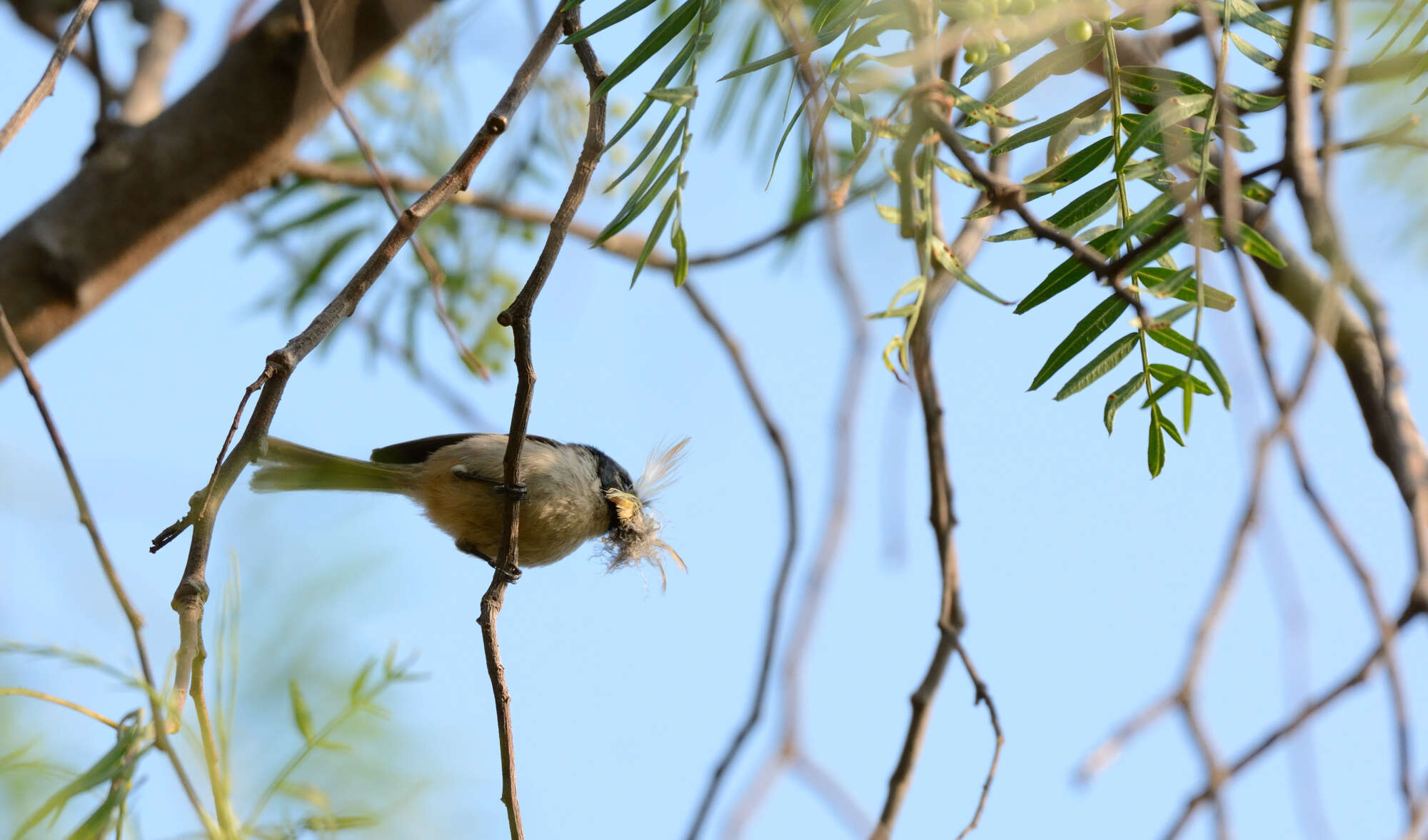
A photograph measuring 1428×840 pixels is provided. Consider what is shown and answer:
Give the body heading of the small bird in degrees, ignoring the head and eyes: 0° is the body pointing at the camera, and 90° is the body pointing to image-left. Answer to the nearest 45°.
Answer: approximately 270°

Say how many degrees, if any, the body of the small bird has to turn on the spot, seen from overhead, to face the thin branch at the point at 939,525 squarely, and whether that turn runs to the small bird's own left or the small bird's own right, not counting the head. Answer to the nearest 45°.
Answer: approximately 45° to the small bird's own right
